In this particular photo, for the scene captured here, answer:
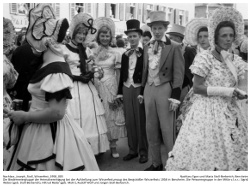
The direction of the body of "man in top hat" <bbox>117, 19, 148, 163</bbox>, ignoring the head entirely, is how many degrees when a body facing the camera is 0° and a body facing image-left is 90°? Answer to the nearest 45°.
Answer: approximately 0°

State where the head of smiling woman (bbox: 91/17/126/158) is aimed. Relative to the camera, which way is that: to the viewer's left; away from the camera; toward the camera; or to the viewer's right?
toward the camera

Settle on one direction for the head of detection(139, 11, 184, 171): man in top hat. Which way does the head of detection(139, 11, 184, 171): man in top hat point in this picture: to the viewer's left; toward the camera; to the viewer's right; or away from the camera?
toward the camera
